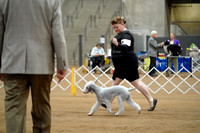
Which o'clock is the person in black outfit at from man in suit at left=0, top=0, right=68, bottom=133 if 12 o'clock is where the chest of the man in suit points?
The person in black outfit is roughly at 1 o'clock from the man in suit.

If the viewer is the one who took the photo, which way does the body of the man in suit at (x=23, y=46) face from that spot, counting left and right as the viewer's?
facing away from the viewer

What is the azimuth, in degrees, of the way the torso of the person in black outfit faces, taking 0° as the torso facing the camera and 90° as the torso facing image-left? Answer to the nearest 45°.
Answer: approximately 90°

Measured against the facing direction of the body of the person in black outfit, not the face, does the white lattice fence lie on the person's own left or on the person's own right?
on the person's own right

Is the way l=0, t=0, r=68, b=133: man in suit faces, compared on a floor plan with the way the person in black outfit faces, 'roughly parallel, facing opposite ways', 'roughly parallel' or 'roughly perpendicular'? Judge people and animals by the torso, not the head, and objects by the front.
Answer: roughly perpendicular

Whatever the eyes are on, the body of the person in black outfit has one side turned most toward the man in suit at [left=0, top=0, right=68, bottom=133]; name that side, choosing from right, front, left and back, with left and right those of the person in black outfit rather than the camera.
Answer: left

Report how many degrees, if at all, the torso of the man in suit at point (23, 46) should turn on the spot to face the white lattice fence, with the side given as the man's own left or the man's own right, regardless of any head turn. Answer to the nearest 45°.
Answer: approximately 45° to the man's own right

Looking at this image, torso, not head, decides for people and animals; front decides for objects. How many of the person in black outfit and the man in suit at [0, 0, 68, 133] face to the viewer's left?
1
